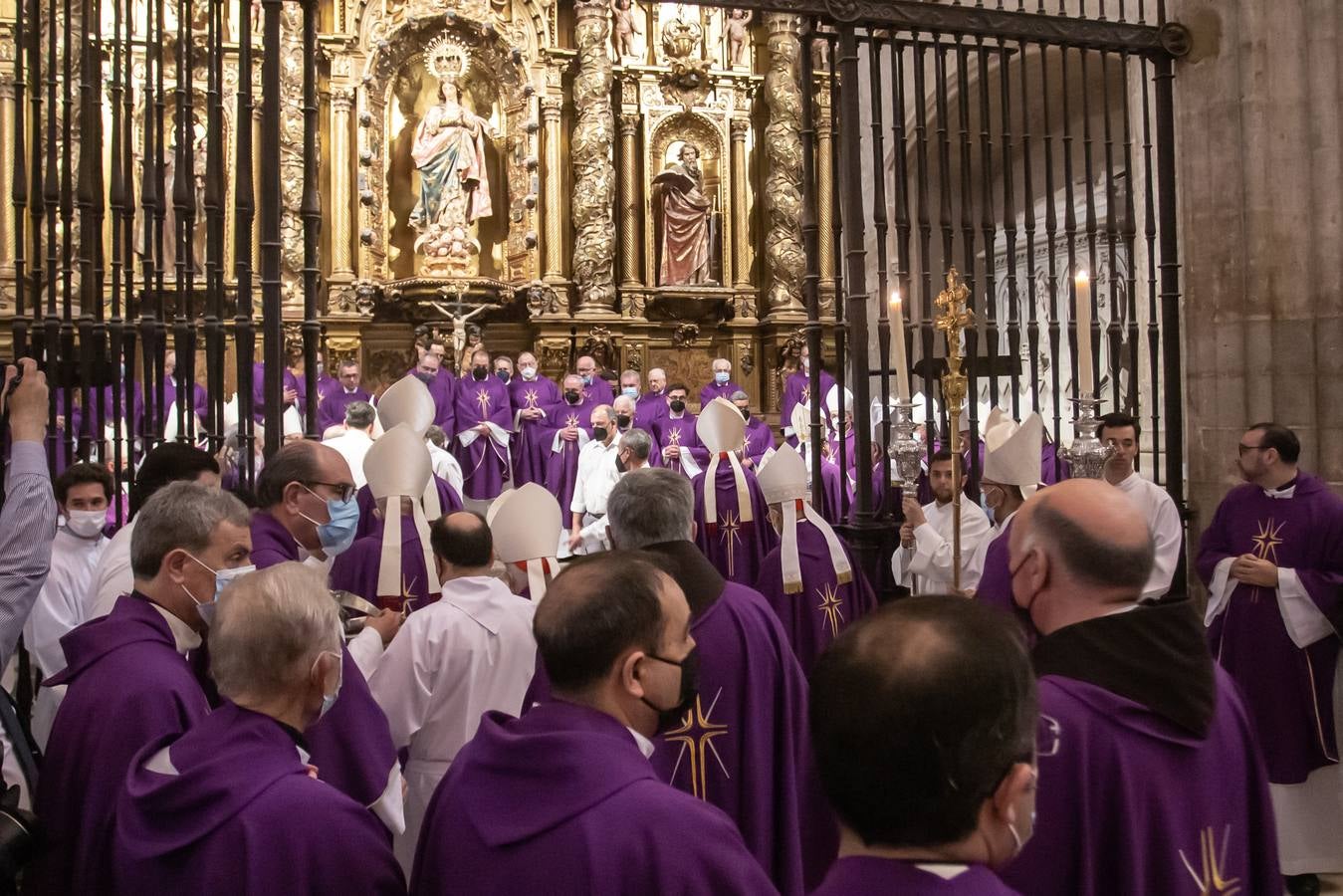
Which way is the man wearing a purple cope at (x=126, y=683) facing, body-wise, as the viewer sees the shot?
to the viewer's right

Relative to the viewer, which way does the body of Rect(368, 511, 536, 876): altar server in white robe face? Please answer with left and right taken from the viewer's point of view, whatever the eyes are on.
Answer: facing away from the viewer

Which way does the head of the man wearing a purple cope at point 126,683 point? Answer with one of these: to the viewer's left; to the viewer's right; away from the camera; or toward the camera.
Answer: to the viewer's right

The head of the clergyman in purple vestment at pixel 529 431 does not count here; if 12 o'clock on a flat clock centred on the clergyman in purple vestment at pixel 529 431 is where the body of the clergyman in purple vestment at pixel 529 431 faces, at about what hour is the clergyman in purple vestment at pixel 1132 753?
the clergyman in purple vestment at pixel 1132 753 is roughly at 12 o'clock from the clergyman in purple vestment at pixel 529 431.

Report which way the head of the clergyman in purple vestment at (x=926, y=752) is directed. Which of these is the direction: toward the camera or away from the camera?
away from the camera

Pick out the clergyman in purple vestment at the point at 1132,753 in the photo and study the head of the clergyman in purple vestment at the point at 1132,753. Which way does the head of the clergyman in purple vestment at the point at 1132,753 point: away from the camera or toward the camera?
away from the camera

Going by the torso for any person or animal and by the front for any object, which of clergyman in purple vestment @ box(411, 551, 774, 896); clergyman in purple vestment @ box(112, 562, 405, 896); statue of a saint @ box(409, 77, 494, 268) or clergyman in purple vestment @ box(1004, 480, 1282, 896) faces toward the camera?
the statue of a saint

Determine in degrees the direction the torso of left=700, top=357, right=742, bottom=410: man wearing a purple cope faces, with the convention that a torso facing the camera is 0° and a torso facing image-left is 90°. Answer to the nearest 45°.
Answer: approximately 0°

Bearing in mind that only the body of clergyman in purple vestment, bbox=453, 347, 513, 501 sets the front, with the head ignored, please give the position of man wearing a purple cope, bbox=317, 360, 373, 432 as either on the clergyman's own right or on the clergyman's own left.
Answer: on the clergyman's own right

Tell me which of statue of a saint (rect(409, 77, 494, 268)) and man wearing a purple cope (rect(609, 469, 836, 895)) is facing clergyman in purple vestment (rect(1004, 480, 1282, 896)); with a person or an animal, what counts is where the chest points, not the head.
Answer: the statue of a saint

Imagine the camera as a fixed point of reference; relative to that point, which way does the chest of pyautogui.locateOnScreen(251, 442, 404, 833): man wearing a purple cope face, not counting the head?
to the viewer's right
